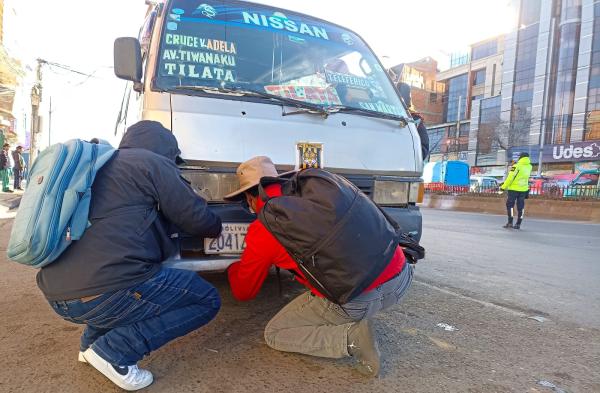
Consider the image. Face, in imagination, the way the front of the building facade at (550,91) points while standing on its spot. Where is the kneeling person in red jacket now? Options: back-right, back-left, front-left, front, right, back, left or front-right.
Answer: front-left

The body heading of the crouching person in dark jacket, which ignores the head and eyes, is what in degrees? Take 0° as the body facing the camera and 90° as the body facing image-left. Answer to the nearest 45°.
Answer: approximately 225°

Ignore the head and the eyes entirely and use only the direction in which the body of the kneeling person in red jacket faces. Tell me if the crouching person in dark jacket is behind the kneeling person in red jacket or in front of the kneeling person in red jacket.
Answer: in front

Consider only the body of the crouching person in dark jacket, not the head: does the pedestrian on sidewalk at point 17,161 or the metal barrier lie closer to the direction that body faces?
the metal barrier

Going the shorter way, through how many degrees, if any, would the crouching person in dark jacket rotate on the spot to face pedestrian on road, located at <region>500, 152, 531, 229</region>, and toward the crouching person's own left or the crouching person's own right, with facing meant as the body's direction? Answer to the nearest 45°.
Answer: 0° — they already face them

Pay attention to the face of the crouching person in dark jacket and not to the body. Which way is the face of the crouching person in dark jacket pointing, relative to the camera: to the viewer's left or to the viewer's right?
to the viewer's right

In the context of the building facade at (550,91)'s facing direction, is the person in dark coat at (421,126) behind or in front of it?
in front

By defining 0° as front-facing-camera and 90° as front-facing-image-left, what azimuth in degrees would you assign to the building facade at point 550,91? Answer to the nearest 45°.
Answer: approximately 45°
